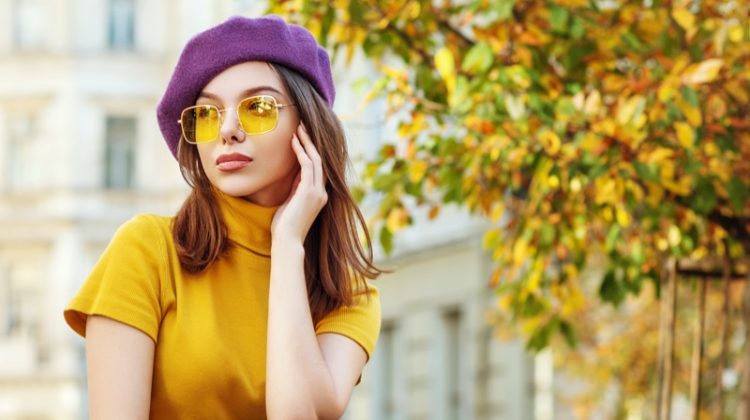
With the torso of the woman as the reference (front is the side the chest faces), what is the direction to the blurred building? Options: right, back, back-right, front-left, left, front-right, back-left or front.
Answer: back

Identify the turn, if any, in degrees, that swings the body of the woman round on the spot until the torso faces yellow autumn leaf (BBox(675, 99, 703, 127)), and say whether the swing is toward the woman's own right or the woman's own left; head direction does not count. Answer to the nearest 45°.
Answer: approximately 135° to the woman's own left

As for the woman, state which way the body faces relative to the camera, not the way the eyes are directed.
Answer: toward the camera

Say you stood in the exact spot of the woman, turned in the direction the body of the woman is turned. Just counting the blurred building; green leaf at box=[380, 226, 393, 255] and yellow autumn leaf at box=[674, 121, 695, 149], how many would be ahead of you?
0

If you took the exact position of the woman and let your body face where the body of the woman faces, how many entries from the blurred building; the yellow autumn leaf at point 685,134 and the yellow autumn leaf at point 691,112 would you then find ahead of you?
0

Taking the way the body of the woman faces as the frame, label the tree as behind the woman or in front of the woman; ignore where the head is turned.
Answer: behind

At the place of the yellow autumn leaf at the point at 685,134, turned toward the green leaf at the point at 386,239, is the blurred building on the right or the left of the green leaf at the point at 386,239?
right

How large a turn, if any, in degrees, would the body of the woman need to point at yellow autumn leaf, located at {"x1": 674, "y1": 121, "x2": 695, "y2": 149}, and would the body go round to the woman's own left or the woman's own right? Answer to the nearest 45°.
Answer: approximately 135° to the woman's own left

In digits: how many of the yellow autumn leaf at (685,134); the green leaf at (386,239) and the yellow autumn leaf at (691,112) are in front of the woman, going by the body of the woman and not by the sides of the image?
0

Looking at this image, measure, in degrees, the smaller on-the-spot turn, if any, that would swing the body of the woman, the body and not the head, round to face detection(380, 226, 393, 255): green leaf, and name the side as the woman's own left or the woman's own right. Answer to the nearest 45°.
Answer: approximately 180°

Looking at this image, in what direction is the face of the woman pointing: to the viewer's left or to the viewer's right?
to the viewer's left

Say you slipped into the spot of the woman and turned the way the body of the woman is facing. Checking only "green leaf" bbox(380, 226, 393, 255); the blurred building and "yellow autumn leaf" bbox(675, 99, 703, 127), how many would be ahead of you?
0
